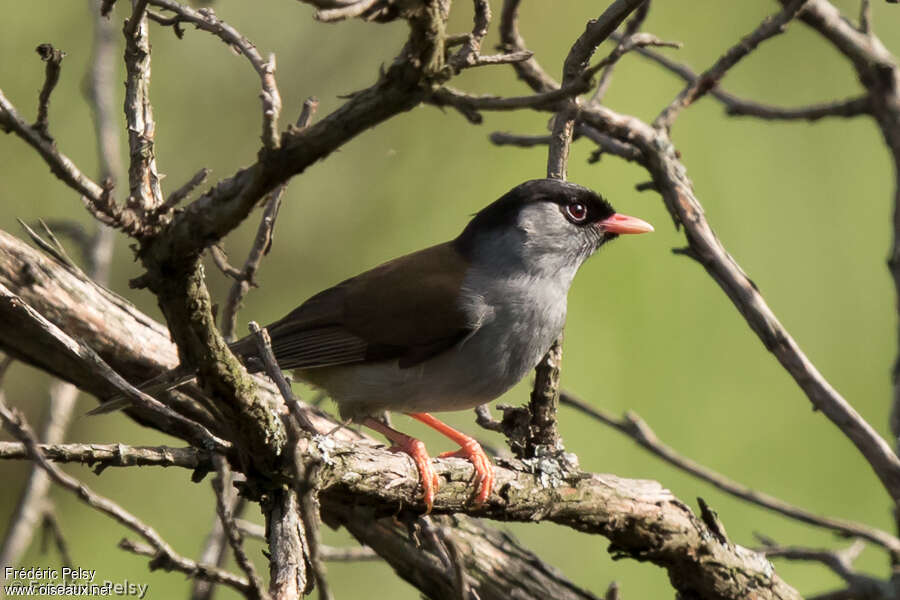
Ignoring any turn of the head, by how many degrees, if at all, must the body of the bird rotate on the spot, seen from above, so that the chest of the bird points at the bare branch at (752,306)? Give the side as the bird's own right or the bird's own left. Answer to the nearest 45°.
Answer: approximately 45° to the bird's own right

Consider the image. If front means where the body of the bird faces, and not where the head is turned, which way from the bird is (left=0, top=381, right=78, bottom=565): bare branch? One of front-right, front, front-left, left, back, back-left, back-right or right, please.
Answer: back

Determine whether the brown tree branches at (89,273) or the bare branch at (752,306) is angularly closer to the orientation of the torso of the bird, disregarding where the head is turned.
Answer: the bare branch

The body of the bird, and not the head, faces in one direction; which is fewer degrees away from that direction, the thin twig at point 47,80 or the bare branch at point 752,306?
the bare branch

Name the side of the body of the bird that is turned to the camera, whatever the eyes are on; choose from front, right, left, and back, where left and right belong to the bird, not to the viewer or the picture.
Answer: right

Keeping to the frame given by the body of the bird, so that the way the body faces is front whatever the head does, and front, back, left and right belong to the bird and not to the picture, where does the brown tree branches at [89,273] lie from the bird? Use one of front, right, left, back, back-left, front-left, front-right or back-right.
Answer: back
